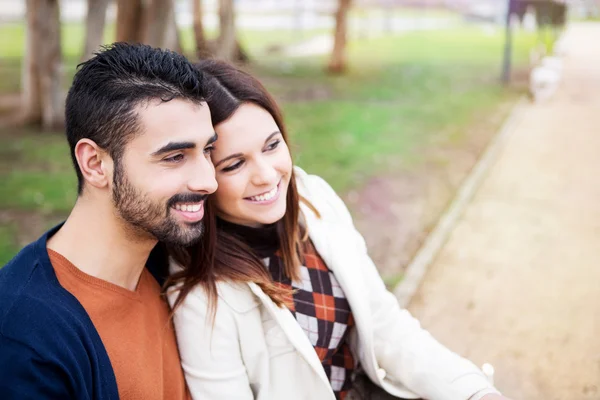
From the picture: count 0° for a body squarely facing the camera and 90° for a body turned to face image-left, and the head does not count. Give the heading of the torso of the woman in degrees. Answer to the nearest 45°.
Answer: approximately 315°

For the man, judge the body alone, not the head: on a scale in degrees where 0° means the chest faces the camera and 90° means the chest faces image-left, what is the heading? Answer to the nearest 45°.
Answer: approximately 315°

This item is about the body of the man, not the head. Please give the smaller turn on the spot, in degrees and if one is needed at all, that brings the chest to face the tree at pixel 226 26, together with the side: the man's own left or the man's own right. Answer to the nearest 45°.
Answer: approximately 135° to the man's own left

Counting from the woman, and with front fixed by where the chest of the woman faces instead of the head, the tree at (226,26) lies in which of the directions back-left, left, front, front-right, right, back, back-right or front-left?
back-left
